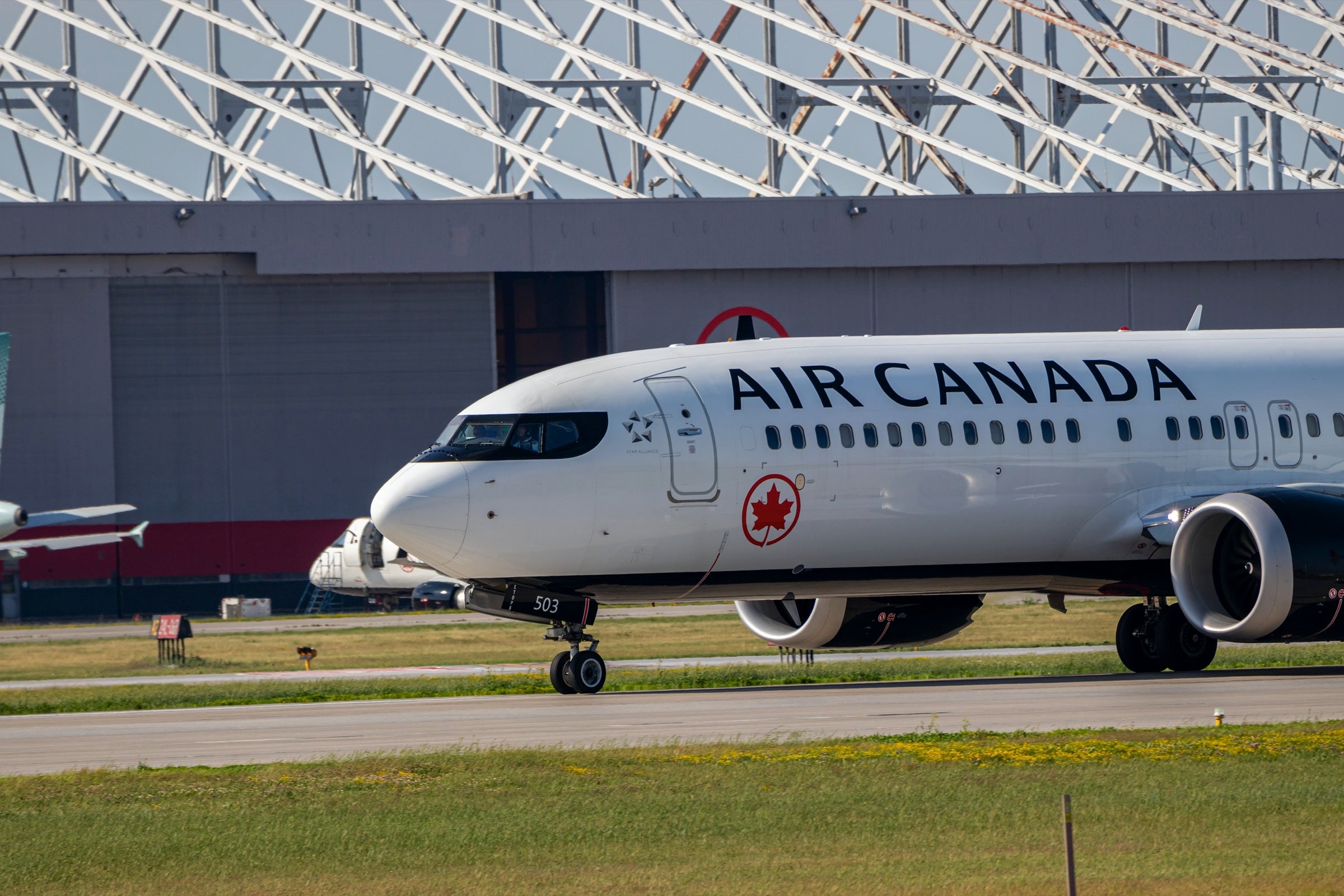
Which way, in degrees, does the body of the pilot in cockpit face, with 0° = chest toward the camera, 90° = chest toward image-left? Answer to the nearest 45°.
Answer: approximately 45°

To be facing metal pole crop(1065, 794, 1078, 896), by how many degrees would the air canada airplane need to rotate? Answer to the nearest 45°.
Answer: approximately 45° to its left

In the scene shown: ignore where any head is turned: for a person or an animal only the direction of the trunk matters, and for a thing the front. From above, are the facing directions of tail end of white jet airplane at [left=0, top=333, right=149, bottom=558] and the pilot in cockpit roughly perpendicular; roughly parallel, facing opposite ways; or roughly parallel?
roughly perpendicular

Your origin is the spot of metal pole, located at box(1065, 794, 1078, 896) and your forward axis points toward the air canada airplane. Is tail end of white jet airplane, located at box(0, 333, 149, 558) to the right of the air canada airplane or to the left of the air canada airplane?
left

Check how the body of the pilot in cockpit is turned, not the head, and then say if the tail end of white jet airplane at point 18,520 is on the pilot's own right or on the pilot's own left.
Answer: on the pilot's own right

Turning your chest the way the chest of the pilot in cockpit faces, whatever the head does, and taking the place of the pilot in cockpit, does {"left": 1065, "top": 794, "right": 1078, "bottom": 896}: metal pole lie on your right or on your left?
on your left

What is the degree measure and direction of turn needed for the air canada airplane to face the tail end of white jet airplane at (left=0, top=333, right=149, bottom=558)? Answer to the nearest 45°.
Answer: approximately 90° to its right

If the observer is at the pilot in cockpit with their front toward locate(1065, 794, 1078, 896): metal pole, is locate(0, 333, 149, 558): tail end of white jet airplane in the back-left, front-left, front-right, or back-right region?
back-right
